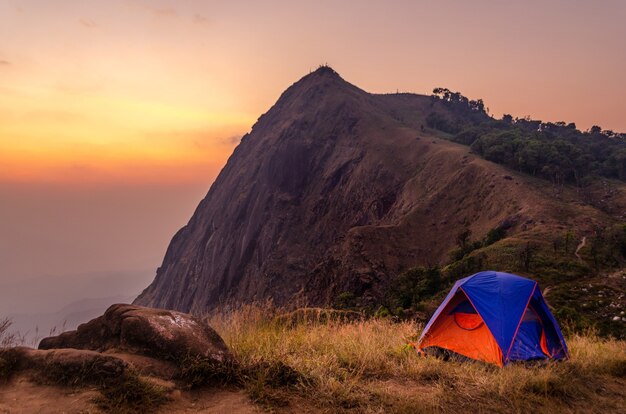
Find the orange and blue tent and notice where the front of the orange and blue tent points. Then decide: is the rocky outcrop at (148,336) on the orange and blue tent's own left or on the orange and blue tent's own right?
on the orange and blue tent's own right
